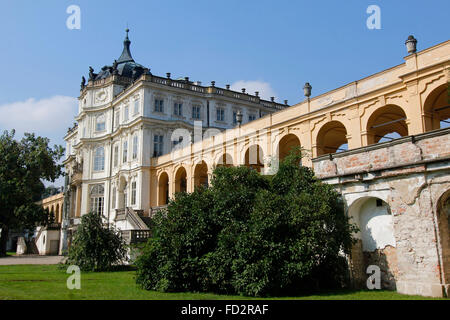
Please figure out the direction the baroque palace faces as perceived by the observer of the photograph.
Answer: facing the viewer and to the left of the viewer

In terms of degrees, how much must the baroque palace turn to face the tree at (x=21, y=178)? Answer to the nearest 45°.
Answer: approximately 90° to its right
